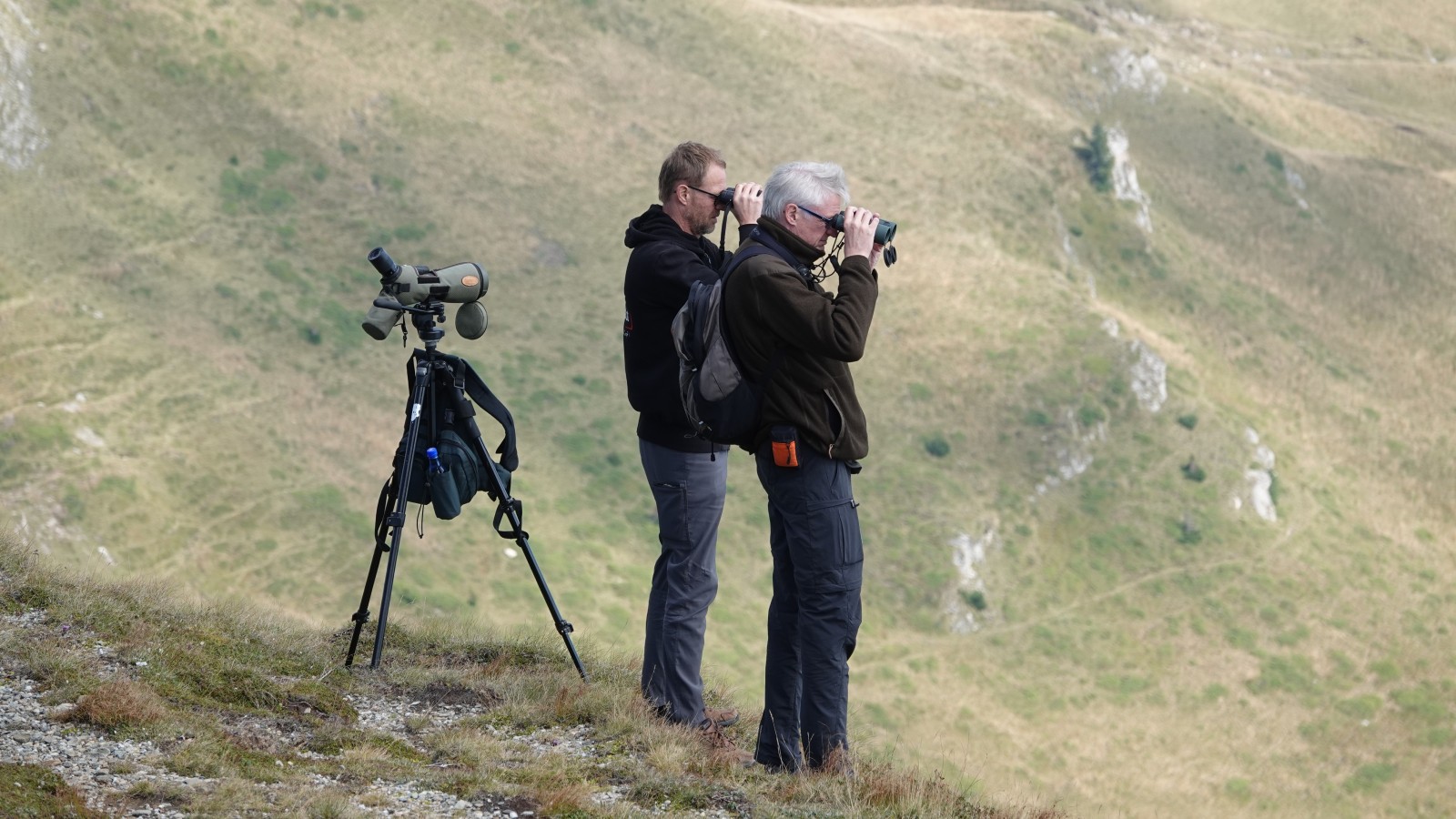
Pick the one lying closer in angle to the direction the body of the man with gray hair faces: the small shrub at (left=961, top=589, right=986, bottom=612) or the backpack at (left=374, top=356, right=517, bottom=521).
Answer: the small shrub

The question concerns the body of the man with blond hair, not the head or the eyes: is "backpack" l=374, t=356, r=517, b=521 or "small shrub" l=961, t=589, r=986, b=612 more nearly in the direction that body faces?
the small shrub

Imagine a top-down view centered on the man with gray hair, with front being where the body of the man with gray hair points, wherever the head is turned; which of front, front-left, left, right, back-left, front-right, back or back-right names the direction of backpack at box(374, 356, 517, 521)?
back-left

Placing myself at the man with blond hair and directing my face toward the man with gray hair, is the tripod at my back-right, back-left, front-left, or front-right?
back-right

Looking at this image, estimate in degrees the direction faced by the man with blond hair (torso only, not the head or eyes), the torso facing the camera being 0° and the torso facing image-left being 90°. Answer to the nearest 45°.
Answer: approximately 270°

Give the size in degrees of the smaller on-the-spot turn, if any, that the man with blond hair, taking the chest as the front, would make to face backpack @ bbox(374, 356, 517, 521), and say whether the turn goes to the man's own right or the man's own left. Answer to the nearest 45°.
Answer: approximately 135° to the man's own left

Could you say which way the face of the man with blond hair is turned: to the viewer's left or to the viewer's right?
to the viewer's right

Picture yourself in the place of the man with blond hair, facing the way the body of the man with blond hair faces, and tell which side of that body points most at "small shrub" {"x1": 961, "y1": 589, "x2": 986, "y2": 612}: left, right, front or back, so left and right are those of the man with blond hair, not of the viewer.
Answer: left

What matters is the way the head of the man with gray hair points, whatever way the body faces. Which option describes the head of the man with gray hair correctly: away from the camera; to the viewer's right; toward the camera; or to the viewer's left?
to the viewer's right

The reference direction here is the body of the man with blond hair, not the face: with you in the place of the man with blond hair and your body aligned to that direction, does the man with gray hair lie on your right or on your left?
on your right

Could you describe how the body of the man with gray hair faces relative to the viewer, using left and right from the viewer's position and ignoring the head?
facing to the right of the viewer

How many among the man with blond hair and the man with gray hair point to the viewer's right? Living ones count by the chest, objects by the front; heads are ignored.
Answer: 2

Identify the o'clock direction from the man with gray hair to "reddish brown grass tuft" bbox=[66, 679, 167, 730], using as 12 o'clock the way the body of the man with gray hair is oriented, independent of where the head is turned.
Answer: The reddish brown grass tuft is roughly at 6 o'clock from the man with gray hair.
